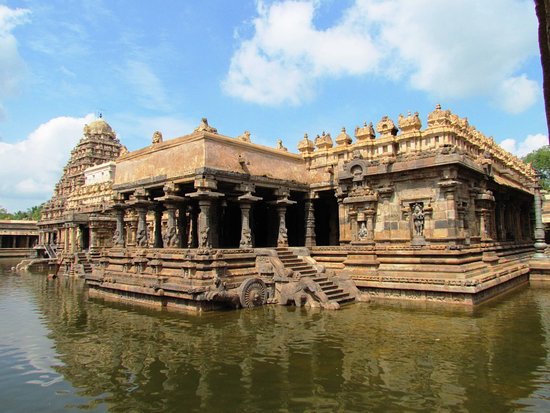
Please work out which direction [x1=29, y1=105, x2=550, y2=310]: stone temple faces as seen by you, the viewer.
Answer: facing the viewer and to the right of the viewer

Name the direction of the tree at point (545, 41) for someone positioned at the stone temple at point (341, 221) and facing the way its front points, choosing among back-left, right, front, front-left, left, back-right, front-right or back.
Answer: front-right
